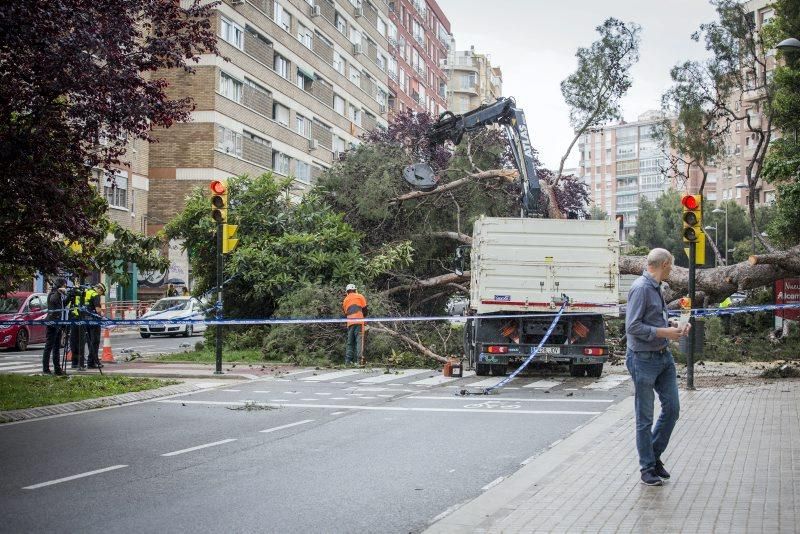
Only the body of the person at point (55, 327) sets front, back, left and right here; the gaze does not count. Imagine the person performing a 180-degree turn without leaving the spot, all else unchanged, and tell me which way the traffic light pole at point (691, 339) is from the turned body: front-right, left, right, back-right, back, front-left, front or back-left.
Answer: back-left

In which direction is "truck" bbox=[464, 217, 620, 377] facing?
away from the camera

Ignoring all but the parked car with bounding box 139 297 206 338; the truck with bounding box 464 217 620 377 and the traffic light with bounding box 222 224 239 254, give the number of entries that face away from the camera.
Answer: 1

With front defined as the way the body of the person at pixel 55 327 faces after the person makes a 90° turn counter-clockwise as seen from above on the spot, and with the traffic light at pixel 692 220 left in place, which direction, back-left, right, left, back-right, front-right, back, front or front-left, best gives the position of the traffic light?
back-right

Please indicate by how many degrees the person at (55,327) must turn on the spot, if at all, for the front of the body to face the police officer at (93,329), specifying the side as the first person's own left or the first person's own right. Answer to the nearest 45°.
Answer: approximately 45° to the first person's own left

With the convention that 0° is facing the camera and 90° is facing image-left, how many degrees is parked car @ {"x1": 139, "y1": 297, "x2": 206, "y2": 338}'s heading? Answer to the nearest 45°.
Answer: approximately 45°

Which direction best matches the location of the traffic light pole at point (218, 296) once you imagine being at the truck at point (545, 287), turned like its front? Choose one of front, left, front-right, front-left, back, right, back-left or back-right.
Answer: left

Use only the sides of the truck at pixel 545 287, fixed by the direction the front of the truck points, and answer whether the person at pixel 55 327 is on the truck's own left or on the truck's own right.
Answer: on the truck's own left

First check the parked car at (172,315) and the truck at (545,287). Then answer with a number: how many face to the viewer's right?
0

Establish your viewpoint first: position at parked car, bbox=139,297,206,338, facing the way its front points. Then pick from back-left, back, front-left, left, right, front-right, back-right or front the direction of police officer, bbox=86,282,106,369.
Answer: front-left

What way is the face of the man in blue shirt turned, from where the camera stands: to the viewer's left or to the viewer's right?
to the viewer's right

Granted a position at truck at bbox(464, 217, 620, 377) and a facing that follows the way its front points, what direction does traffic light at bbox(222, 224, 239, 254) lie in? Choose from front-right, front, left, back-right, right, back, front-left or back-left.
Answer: left

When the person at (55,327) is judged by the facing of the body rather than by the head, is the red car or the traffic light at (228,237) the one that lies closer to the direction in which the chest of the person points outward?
the traffic light

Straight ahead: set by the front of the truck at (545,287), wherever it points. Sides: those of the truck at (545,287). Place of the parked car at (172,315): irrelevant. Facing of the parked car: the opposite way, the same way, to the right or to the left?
the opposite way

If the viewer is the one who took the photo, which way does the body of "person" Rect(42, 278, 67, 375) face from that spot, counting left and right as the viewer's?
facing to the right of the viewer
